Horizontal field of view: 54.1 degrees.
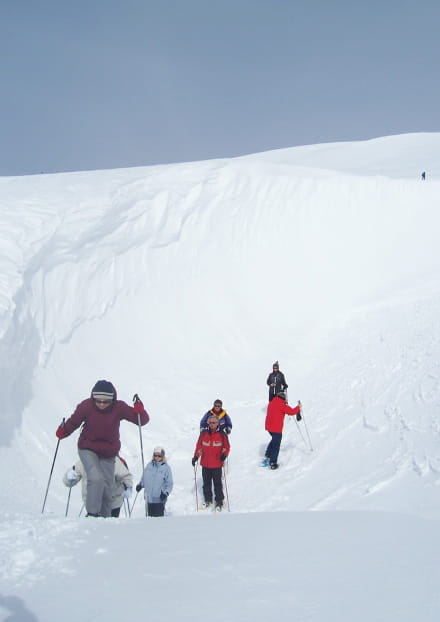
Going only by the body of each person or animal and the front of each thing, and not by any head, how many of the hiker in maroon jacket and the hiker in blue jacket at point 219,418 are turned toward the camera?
2

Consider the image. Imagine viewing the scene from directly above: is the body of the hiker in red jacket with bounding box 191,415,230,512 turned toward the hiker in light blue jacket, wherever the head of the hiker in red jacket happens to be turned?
no

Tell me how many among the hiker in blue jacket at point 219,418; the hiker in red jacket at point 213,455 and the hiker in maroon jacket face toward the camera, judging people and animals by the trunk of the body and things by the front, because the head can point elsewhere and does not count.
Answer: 3

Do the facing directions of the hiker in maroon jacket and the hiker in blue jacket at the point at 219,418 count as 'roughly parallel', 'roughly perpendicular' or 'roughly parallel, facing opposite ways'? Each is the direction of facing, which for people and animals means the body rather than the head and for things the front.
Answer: roughly parallel

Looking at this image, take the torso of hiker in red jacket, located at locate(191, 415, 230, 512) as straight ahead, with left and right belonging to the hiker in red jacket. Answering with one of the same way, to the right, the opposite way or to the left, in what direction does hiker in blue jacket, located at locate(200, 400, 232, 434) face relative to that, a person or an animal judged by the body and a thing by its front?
the same way

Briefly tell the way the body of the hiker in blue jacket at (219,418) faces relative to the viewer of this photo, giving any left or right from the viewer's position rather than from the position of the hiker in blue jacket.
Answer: facing the viewer

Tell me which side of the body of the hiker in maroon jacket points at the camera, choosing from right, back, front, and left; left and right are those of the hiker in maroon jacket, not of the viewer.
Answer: front

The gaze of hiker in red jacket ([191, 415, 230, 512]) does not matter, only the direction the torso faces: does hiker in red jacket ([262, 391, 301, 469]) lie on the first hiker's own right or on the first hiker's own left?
on the first hiker's own left

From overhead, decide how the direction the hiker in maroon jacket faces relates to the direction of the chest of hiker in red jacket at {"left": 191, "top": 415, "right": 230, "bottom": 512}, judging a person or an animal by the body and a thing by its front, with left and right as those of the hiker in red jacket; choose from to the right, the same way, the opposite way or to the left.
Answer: the same way

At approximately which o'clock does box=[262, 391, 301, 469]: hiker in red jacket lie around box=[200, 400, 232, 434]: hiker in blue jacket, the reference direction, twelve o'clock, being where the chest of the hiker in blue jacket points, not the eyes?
The hiker in red jacket is roughly at 8 o'clock from the hiker in blue jacket.
